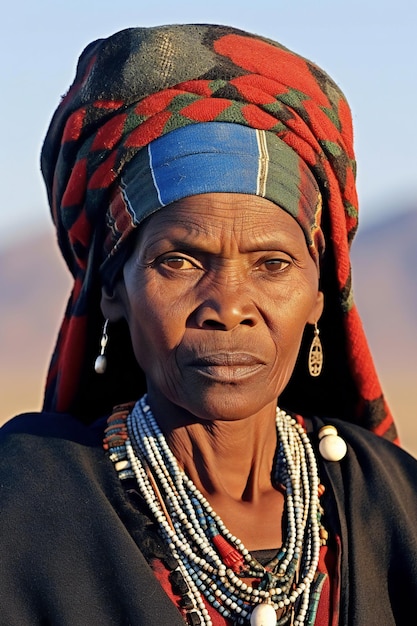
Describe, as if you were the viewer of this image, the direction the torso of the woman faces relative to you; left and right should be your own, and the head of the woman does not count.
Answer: facing the viewer

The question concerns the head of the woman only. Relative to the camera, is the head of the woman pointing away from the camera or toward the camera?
toward the camera
